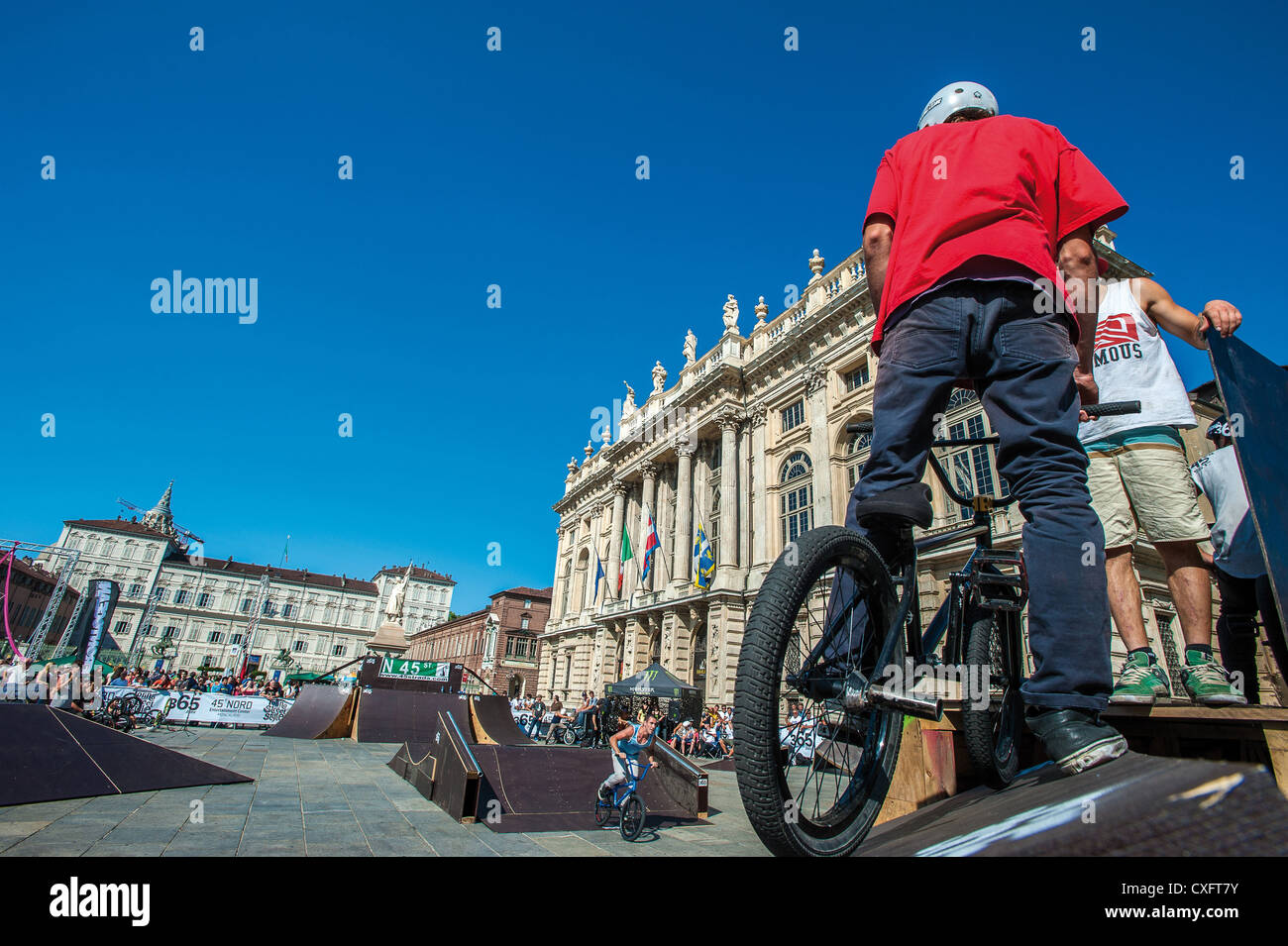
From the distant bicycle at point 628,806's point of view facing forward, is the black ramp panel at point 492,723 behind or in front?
behind

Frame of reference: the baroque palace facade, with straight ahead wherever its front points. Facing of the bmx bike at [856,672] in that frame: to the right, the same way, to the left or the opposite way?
the opposite way

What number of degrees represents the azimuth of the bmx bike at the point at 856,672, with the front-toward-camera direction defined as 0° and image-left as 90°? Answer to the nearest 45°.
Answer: approximately 225°

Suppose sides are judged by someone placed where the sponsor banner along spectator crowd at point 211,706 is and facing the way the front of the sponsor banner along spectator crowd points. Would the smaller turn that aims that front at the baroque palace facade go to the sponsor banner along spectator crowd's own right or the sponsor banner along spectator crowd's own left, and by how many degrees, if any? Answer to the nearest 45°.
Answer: approximately 90° to the sponsor banner along spectator crowd's own left

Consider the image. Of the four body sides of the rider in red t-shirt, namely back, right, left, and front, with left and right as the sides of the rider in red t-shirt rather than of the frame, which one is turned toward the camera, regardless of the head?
back

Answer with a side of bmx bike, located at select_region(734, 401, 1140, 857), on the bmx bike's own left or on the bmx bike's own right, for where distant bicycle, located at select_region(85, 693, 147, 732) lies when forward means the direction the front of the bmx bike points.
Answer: on the bmx bike's own left
